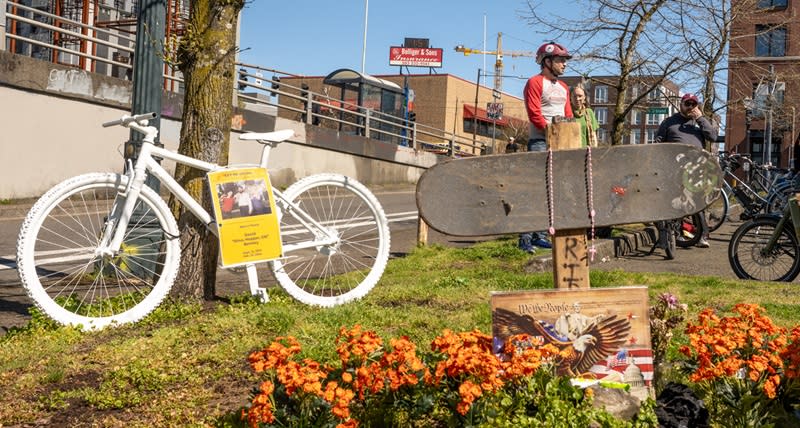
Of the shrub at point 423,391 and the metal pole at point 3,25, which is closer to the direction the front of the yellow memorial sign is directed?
the shrub

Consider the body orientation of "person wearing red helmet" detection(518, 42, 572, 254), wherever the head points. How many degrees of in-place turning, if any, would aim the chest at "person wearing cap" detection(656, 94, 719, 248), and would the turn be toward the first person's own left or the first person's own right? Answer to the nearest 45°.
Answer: approximately 90° to the first person's own left

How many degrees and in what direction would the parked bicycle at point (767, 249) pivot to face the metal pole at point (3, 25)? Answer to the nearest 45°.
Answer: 0° — it already faces it

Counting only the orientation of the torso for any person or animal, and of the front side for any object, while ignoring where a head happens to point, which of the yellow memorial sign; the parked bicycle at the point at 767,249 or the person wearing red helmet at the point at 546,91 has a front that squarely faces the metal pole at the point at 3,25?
the parked bicycle

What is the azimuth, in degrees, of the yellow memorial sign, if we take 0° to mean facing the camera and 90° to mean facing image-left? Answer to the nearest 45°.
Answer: approximately 0°

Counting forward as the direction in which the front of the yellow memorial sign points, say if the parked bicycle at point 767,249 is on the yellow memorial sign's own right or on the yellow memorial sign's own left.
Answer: on the yellow memorial sign's own left

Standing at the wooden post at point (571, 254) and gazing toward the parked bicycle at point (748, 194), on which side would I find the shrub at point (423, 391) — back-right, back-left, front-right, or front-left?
back-left

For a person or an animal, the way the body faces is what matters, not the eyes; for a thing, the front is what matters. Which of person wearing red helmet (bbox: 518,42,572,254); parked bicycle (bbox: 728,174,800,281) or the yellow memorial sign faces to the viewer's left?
the parked bicycle

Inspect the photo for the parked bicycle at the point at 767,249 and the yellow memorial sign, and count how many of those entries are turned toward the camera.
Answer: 1

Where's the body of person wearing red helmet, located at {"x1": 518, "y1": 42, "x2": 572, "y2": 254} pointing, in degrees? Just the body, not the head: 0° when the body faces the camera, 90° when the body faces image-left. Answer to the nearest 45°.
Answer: approximately 315°

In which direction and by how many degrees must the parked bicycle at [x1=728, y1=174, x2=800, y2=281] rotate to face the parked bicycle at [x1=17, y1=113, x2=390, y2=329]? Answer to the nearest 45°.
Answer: approximately 45° to its left

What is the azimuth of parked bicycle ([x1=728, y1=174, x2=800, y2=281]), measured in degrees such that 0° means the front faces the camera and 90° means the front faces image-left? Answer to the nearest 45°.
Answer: approximately 90°
